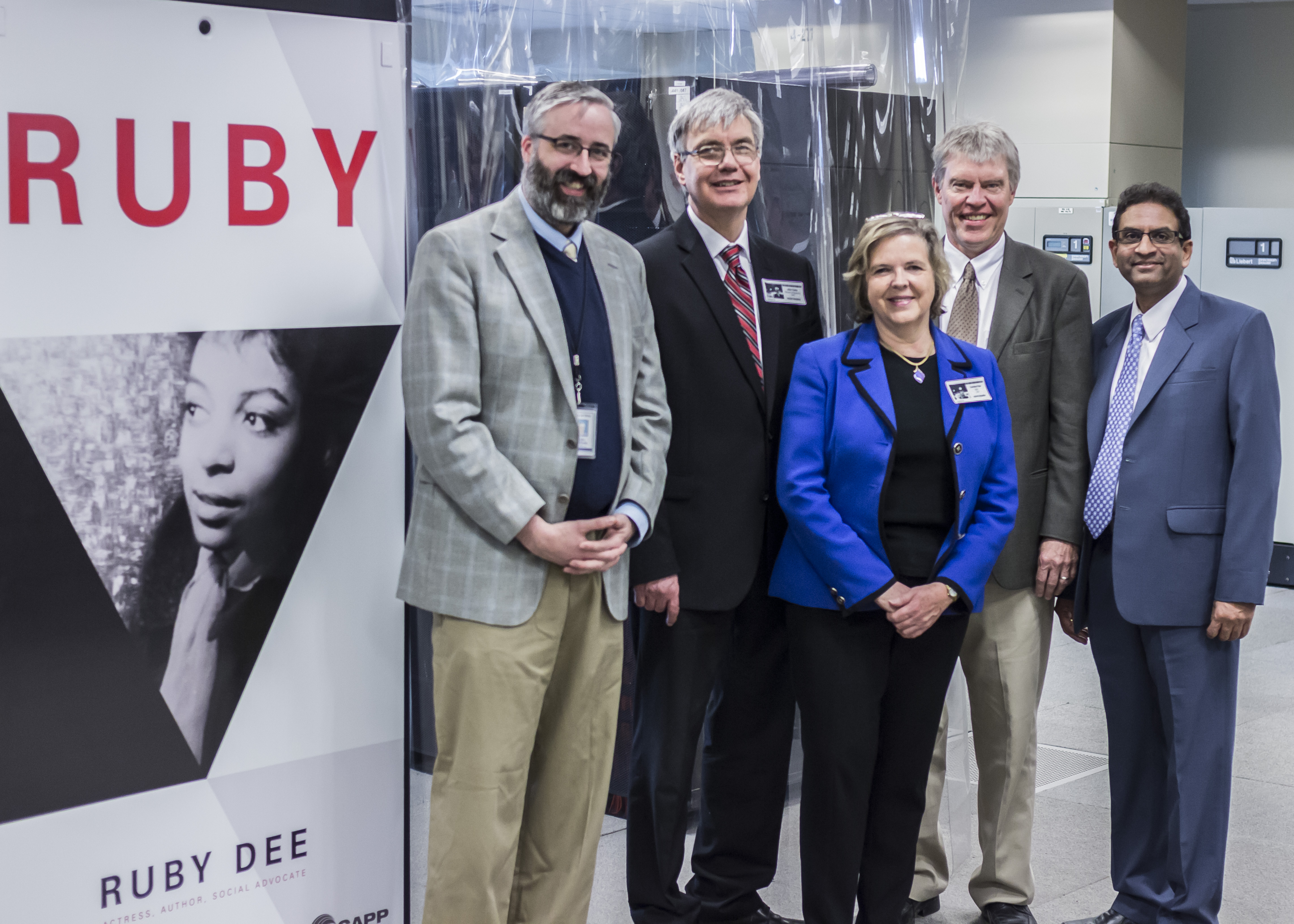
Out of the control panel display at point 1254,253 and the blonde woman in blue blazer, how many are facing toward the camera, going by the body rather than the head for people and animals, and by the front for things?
2

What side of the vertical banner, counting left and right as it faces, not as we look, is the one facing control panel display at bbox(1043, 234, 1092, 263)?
left

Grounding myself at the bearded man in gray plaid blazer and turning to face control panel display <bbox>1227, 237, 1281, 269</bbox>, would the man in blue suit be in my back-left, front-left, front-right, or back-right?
front-right

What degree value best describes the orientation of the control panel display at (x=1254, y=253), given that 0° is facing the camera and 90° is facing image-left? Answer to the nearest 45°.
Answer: approximately 0°

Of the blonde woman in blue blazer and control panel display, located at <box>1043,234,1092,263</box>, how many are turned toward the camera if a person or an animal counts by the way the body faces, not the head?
2

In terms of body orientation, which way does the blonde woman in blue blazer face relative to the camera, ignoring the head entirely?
toward the camera

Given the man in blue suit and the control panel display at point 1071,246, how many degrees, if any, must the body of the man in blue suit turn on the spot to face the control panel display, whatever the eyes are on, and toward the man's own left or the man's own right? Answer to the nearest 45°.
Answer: approximately 135° to the man's own right

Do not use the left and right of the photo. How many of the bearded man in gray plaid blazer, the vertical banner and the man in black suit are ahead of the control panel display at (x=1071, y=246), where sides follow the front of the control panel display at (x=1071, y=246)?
3

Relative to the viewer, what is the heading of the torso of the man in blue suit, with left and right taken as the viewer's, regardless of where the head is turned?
facing the viewer and to the left of the viewer

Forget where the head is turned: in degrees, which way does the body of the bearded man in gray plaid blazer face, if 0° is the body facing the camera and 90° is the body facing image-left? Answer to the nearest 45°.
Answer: approximately 315°

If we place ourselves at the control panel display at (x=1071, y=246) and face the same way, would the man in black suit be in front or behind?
in front

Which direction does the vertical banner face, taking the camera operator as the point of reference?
facing the viewer and to the right of the viewer
